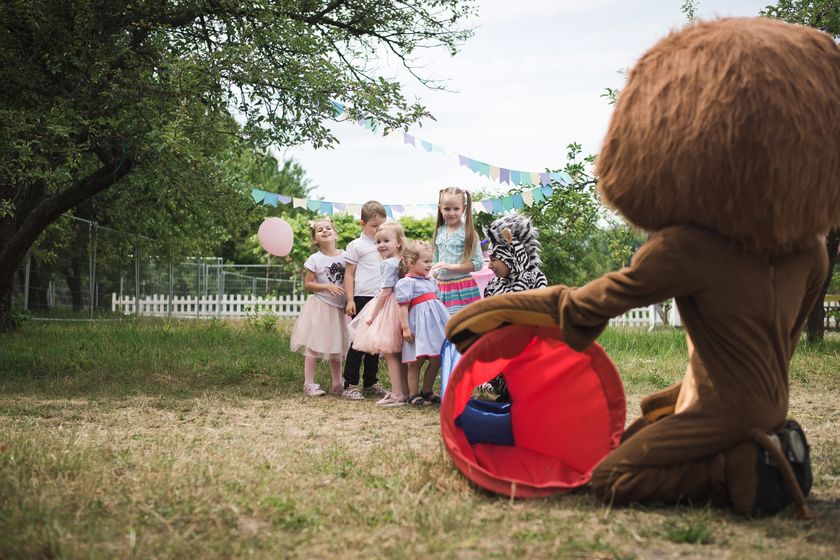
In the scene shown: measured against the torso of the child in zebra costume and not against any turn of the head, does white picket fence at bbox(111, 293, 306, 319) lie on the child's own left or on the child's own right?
on the child's own right

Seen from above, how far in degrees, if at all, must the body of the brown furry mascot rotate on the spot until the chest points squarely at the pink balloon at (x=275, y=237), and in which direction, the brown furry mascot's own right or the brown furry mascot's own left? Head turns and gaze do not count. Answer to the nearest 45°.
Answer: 0° — they already face it

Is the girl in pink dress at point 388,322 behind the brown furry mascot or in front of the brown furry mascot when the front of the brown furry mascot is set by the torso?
in front

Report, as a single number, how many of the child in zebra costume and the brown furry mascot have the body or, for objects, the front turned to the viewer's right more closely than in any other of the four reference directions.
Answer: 0

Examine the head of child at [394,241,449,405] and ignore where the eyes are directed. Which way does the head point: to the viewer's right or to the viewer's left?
to the viewer's right

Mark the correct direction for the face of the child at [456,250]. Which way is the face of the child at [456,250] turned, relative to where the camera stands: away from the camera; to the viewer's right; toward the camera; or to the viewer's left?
toward the camera

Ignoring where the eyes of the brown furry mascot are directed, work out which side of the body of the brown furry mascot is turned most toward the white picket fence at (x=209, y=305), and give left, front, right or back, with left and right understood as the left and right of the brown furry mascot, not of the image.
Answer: front

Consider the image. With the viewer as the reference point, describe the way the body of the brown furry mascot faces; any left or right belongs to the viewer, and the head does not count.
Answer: facing away from the viewer and to the left of the viewer

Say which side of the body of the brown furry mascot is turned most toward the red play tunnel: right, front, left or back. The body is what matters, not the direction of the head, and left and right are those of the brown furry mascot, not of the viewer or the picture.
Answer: front

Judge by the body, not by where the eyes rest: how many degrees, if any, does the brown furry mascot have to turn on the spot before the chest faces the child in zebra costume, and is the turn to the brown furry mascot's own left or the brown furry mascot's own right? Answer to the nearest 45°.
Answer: approximately 45° to the brown furry mascot's own right

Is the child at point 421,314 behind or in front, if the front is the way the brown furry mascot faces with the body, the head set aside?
in front

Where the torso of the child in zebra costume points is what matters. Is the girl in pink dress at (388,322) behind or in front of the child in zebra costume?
in front
